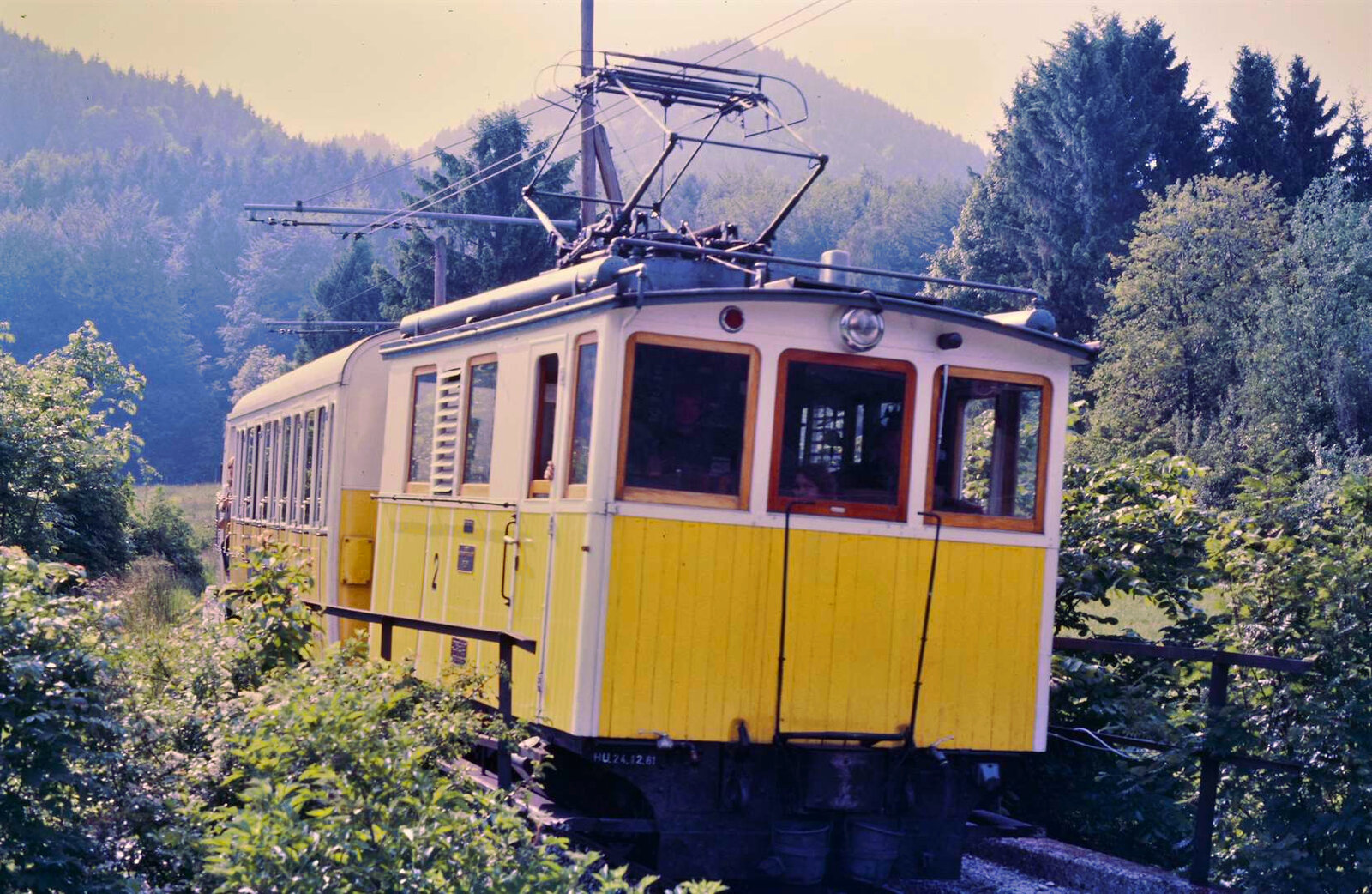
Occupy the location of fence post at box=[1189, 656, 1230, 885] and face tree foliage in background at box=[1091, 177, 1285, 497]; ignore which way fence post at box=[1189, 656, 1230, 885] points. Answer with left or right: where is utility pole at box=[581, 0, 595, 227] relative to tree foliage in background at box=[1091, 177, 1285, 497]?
left

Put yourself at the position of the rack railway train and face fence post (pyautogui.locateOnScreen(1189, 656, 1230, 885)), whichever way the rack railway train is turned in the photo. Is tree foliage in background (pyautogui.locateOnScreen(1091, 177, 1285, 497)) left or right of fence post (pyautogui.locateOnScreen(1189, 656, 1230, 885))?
left

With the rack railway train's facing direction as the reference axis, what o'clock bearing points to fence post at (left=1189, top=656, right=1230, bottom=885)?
The fence post is roughly at 10 o'clock from the rack railway train.

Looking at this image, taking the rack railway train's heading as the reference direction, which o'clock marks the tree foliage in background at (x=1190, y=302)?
The tree foliage in background is roughly at 8 o'clock from the rack railway train.

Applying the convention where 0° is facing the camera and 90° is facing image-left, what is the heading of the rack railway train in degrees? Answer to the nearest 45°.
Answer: approximately 315°

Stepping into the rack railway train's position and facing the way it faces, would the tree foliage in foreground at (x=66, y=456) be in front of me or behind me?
behind

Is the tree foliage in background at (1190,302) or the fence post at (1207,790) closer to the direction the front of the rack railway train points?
the fence post

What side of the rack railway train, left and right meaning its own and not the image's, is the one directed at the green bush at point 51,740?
right
